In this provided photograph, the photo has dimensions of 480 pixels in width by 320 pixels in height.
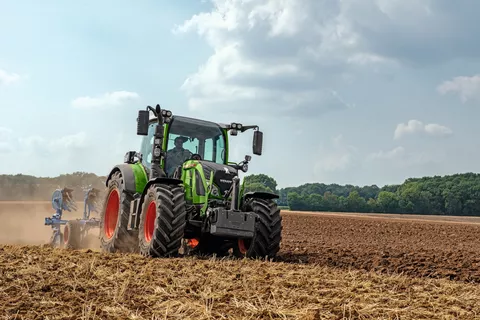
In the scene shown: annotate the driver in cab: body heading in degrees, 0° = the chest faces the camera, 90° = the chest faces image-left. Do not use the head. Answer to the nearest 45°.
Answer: approximately 315°

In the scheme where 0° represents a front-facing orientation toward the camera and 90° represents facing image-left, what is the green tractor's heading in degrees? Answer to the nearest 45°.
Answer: approximately 315°
